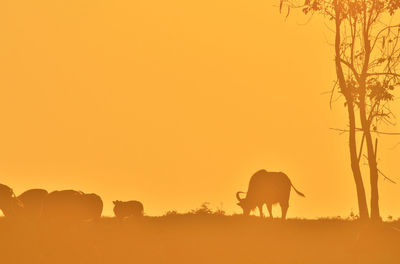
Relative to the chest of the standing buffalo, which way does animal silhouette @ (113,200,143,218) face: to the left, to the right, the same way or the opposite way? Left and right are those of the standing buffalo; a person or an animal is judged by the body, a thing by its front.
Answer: the same way

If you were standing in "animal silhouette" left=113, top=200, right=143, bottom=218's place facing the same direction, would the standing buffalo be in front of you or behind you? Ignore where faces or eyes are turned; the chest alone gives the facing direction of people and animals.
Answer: behind

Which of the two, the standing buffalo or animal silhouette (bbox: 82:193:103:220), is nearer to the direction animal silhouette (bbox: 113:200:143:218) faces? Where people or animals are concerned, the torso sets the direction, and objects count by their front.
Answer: the animal silhouette

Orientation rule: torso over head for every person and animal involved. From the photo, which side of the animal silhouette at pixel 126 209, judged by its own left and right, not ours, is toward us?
left

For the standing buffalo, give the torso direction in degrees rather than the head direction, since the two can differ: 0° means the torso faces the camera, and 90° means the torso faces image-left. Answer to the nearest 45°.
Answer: approximately 90°

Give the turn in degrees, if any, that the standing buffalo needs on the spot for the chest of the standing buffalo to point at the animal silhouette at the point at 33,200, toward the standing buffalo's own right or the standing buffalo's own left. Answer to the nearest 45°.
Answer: approximately 45° to the standing buffalo's own left

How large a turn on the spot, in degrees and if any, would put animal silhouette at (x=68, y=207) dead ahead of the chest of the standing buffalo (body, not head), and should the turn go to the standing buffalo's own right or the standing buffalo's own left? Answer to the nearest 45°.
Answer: approximately 45° to the standing buffalo's own left
